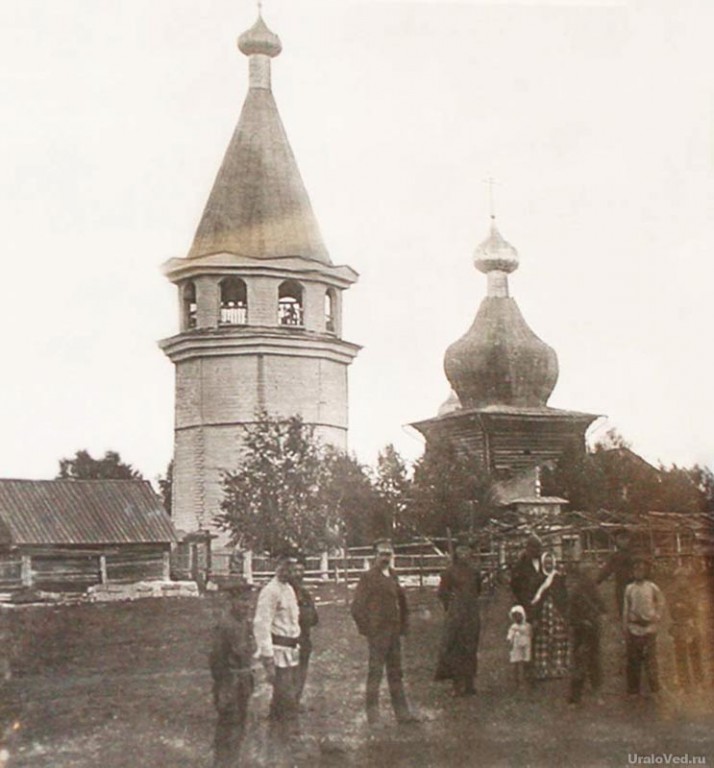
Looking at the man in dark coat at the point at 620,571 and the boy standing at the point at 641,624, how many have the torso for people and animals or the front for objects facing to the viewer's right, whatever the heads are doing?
0

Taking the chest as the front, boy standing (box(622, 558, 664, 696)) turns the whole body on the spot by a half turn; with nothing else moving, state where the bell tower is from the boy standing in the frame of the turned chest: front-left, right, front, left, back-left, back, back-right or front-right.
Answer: front-left

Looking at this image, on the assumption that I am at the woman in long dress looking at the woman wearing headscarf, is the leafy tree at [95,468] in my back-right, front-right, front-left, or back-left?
back-left

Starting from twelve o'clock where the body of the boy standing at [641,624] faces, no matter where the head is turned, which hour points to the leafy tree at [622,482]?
The leafy tree is roughly at 6 o'clock from the boy standing.

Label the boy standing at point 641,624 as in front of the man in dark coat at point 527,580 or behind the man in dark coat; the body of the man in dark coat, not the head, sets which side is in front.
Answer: in front

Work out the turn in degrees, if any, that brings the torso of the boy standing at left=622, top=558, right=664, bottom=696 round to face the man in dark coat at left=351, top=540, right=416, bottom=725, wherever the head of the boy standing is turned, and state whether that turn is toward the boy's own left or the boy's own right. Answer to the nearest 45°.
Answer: approximately 45° to the boy's own right

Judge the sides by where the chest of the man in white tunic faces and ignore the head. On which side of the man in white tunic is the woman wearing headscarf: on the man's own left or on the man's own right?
on the man's own left

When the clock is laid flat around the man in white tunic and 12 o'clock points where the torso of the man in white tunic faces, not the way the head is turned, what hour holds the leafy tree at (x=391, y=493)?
The leafy tree is roughly at 8 o'clock from the man in white tunic.

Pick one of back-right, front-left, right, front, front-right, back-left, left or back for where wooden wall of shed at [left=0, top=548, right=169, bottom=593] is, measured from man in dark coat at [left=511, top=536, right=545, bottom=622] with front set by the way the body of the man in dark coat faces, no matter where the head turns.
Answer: back

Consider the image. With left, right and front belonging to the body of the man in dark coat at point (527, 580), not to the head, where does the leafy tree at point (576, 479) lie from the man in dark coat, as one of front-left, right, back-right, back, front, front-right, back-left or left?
back-left

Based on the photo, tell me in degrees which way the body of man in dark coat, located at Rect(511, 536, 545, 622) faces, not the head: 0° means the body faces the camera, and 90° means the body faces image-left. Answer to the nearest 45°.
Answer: approximately 315°
